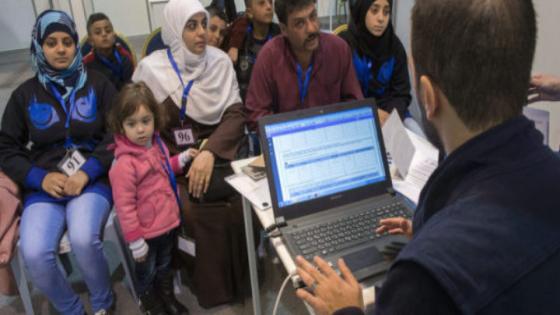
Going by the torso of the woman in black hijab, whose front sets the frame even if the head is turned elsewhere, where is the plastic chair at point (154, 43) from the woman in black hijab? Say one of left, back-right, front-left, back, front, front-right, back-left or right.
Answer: right

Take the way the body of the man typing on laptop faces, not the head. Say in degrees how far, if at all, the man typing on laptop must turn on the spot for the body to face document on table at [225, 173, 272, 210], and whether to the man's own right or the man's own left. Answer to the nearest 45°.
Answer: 0° — they already face it

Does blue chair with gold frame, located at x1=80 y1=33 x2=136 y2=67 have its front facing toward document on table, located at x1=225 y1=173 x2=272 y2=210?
yes

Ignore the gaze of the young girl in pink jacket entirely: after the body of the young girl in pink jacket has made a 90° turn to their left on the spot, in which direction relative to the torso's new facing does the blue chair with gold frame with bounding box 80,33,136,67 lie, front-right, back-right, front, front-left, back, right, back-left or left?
front-left

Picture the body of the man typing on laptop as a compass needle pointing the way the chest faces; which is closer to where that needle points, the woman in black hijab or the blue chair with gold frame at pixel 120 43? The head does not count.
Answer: the blue chair with gold frame

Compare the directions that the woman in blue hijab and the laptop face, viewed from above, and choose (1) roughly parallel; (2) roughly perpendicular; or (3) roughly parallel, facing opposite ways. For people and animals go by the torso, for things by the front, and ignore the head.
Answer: roughly parallel

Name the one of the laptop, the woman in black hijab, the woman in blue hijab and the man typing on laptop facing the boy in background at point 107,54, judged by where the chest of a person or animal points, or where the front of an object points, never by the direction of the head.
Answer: the man typing on laptop

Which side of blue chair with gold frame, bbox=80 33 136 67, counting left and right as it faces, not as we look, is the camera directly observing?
front

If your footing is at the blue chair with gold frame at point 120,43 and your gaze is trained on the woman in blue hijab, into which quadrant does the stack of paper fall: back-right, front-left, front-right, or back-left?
front-left

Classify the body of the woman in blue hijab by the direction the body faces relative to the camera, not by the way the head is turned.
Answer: toward the camera

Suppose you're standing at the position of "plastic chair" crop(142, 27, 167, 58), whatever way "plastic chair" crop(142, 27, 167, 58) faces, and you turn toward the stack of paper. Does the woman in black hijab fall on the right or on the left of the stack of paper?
left

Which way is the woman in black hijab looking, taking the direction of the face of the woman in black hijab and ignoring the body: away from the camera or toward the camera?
toward the camera

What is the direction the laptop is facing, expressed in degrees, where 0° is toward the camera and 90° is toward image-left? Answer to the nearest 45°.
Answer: approximately 315°

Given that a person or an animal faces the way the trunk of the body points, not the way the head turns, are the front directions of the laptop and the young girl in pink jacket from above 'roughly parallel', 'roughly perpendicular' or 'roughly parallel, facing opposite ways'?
roughly parallel
